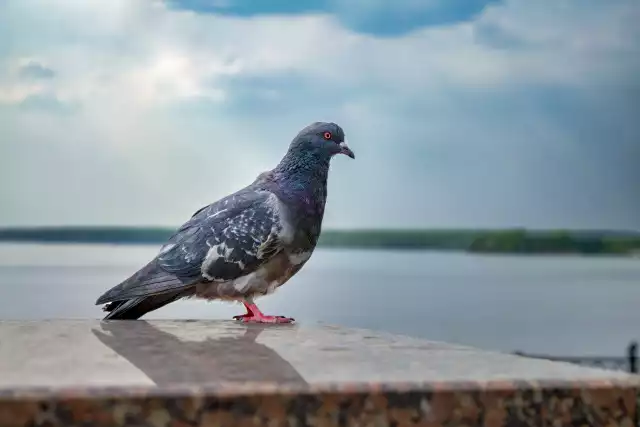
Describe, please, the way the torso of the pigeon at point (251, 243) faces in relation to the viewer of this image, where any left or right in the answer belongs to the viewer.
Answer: facing to the right of the viewer
